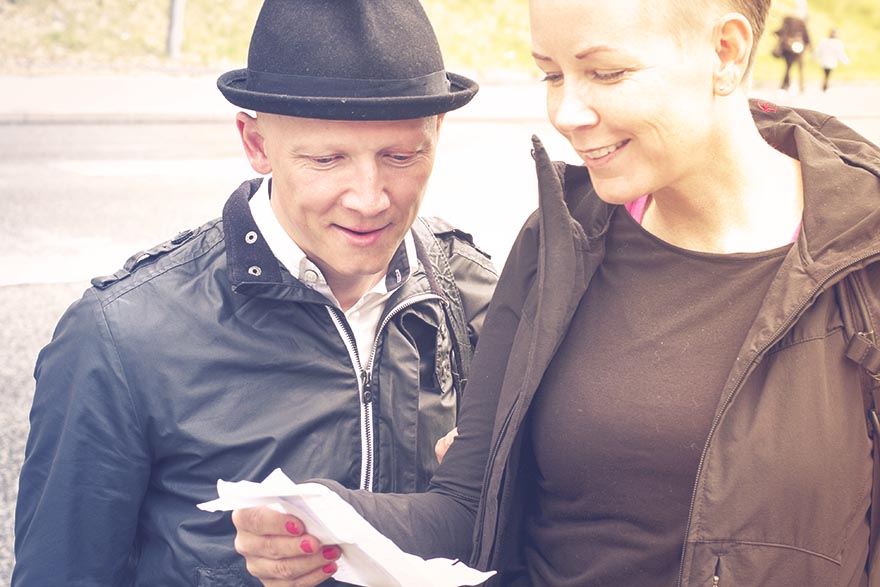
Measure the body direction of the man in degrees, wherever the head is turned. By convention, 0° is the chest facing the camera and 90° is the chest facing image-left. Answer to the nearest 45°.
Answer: approximately 315°

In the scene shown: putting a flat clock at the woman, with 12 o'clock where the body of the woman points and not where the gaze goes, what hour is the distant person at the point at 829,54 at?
The distant person is roughly at 5 o'clock from the woman.

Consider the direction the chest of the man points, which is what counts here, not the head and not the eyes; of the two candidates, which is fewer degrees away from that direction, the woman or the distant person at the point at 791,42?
the woman
